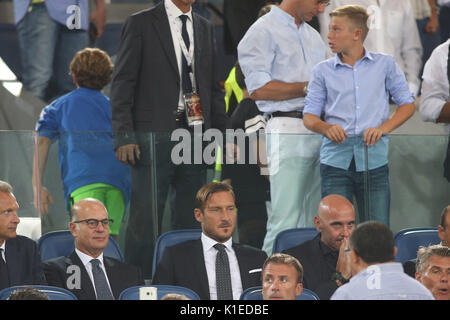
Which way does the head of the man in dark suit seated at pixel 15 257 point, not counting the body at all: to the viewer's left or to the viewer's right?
to the viewer's right

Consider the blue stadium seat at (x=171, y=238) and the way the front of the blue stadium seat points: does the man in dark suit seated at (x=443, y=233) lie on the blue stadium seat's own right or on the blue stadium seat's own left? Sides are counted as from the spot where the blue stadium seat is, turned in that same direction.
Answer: on the blue stadium seat's own left

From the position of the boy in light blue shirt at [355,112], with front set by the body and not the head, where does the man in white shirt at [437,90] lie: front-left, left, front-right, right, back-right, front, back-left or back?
back-left

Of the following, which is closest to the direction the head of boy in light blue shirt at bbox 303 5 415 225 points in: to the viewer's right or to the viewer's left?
to the viewer's left

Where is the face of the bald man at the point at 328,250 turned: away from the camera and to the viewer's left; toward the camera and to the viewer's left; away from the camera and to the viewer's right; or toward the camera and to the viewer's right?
toward the camera and to the viewer's right

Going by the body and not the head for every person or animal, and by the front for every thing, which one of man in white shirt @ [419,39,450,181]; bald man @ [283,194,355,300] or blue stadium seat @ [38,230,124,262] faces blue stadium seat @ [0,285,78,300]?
blue stadium seat @ [38,230,124,262]

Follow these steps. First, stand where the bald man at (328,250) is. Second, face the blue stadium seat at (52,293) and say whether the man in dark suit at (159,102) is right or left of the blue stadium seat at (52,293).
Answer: right
